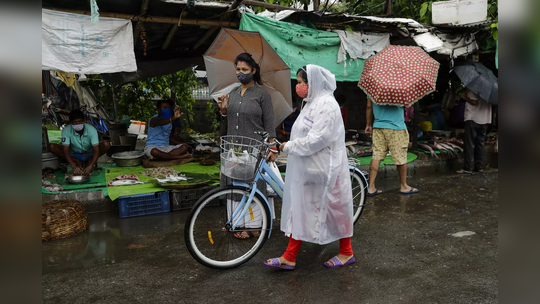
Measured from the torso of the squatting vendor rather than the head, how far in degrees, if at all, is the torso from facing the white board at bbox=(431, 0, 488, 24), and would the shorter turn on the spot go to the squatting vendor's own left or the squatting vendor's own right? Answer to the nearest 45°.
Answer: approximately 90° to the squatting vendor's own left

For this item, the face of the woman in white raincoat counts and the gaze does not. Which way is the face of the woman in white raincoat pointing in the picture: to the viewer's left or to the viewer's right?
to the viewer's left

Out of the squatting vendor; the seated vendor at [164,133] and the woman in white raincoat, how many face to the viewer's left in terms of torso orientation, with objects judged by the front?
1

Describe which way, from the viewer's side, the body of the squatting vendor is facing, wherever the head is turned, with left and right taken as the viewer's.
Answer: facing the viewer

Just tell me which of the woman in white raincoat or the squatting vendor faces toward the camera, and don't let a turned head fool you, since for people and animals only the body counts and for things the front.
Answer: the squatting vendor

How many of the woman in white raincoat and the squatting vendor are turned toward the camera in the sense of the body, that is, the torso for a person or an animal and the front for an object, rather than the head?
1

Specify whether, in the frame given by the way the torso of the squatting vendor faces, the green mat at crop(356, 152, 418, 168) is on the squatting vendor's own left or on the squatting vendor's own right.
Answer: on the squatting vendor's own left

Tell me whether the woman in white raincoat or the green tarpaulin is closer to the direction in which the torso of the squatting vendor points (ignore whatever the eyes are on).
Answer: the woman in white raincoat

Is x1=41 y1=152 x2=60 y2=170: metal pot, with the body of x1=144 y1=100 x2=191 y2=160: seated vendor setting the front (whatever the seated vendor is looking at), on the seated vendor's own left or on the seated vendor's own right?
on the seated vendor's own right

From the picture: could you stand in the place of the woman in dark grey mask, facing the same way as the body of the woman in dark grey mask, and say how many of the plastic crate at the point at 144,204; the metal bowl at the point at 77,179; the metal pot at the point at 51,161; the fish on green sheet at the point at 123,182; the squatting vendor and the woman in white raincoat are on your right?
5

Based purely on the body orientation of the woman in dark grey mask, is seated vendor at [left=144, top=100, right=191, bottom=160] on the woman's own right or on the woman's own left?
on the woman's own right

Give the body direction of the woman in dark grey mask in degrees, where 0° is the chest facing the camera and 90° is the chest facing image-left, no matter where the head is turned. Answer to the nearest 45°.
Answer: approximately 45°
